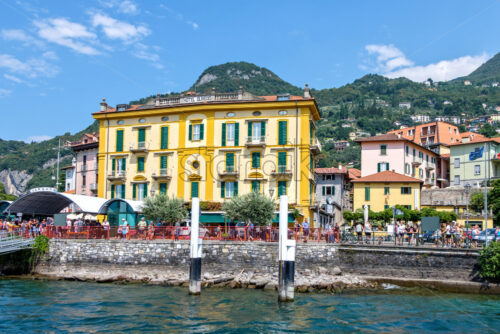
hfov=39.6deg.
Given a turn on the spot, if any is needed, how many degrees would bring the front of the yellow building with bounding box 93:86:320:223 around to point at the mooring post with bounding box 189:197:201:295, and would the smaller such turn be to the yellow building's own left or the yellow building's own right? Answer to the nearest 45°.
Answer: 0° — it already faces it

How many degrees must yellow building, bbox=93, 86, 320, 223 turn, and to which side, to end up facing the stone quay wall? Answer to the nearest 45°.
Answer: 0° — it already faces it

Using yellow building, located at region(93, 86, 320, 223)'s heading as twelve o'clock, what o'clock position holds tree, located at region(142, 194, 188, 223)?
The tree is roughly at 1 o'clock from the yellow building.

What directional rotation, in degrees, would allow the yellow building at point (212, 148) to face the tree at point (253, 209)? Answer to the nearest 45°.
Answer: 0° — it already faces it

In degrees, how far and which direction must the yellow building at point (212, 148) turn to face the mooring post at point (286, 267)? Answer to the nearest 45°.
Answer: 0° — it already faces it

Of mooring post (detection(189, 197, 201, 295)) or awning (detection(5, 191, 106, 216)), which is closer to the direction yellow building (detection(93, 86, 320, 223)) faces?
the mooring post

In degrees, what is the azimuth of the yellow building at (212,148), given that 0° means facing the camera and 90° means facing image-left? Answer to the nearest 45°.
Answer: approximately 0°

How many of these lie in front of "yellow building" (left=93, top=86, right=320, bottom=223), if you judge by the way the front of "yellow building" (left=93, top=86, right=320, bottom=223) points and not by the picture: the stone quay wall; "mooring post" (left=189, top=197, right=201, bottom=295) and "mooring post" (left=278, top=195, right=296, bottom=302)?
3
